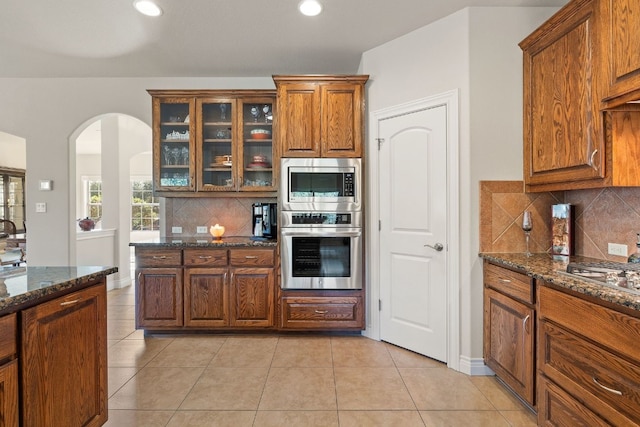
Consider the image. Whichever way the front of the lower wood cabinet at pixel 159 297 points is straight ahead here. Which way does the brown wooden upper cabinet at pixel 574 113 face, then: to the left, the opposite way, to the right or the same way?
to the right

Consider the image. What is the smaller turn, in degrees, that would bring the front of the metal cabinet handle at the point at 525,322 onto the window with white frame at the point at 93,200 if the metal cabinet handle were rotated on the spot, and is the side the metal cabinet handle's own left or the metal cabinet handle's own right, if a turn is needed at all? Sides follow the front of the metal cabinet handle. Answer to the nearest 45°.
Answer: approximately 45° to the metal cabinet handle's own right

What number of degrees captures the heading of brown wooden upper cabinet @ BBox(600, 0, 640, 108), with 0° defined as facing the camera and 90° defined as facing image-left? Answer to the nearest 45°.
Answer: approximately 45°

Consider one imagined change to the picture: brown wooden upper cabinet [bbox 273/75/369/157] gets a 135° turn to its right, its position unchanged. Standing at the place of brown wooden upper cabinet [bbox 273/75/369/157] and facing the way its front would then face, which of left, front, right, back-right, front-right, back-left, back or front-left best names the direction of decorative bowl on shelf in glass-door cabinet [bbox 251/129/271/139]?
front

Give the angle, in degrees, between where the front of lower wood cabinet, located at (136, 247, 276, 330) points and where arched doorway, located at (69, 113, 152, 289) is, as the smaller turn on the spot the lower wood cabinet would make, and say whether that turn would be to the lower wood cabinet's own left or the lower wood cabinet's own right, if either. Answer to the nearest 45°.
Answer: approximately 135° to the lower wood cabinet's own right

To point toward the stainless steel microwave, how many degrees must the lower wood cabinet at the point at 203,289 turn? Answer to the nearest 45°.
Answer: approximately 90° to its left

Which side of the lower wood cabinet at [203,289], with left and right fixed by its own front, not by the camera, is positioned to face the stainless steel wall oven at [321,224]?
left

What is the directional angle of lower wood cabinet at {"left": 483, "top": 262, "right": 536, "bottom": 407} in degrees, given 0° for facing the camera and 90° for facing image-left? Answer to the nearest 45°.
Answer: approximately 45°

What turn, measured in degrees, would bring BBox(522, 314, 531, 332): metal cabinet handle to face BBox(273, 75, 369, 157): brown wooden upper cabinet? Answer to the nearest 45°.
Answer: approximately 45° to its right

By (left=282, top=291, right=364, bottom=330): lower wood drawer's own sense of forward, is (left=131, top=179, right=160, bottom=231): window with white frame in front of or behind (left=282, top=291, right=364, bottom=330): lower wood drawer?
behind

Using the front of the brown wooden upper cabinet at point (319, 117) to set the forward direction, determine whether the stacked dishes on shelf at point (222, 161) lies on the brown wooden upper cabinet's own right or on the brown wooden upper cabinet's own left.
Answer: on the brown wooden upper cabinet's own right

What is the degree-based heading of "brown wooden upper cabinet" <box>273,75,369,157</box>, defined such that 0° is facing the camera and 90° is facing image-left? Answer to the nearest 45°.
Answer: approximately 0°
